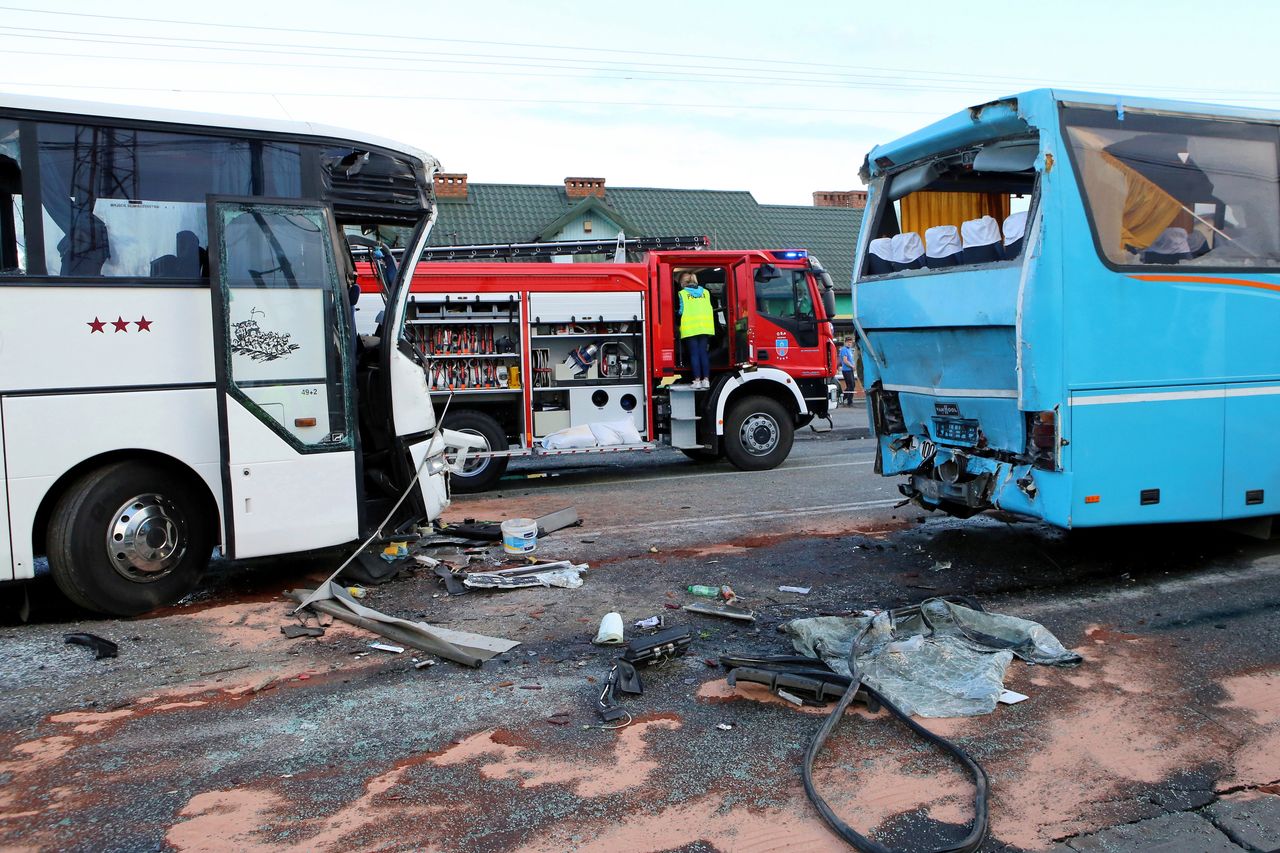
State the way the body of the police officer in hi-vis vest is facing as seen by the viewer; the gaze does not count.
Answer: away from the camera

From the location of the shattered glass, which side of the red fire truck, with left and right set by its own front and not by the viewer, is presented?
right

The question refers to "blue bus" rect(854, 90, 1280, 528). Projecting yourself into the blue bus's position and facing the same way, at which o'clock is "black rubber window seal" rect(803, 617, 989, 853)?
The black rubber window seal is roughly at 5 o'clock from the blue bus.

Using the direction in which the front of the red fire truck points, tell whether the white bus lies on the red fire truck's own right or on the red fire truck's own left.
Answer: on the red fire truck's own right

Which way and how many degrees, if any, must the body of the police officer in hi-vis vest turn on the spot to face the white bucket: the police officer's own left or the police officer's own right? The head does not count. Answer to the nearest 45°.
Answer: approximately 180°

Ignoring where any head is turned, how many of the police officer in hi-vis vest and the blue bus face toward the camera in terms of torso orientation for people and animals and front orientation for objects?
0

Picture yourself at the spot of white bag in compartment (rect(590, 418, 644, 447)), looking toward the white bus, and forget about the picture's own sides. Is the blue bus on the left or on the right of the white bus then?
left

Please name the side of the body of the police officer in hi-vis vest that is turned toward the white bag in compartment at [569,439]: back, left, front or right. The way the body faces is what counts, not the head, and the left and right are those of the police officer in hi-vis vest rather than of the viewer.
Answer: left

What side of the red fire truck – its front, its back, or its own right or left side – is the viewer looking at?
right

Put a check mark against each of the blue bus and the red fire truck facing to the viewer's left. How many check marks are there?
0

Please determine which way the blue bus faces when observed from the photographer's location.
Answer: facing away from the viewer and to the right of the viewer
